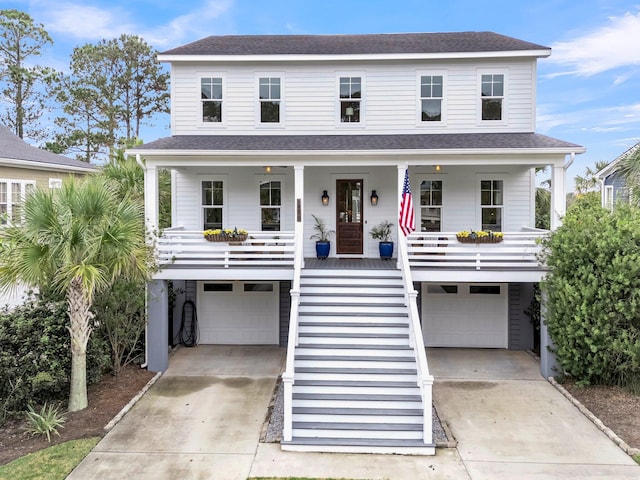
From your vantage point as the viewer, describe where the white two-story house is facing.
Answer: facing the viewer

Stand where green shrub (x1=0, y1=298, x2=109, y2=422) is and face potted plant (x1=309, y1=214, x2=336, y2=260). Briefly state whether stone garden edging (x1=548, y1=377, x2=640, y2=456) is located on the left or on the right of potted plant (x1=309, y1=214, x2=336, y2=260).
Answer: right

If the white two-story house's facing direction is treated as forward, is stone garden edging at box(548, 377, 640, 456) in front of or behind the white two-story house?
in front

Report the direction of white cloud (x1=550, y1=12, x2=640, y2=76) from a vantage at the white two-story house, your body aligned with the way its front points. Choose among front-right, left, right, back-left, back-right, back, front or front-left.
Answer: back-left

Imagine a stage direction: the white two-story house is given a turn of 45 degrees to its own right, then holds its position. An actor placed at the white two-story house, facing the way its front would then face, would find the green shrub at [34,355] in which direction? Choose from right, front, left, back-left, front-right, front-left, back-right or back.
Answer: front

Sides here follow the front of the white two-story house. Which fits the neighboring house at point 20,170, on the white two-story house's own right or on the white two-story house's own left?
on the white two-story house's own right

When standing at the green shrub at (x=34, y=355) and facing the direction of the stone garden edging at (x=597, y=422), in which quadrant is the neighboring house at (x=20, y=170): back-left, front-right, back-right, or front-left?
back-left

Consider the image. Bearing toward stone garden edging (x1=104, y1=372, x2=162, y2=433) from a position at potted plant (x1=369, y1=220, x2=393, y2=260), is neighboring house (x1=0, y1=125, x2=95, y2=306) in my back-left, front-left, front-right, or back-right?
front-right

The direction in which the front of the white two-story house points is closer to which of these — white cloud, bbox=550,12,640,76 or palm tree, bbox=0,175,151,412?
the palm tree

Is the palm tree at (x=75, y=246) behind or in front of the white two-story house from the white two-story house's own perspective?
in front

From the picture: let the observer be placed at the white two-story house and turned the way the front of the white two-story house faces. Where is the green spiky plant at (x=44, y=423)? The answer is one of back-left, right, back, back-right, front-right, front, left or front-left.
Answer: front-right
